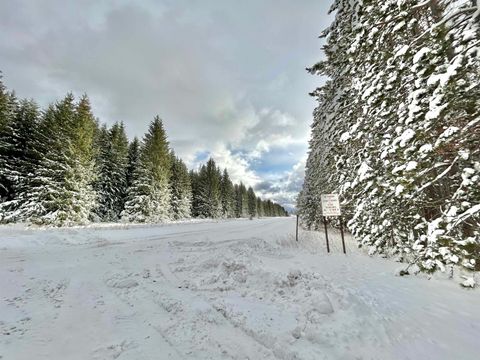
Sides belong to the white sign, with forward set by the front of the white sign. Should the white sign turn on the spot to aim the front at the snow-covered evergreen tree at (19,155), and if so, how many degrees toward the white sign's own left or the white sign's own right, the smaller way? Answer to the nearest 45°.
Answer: approximately 90° to the white sign's own right

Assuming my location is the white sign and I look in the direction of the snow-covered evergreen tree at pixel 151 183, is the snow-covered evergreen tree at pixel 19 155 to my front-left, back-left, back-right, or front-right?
front-left

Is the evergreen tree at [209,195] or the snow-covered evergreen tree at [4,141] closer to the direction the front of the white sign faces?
the snow-covered evergreen tree

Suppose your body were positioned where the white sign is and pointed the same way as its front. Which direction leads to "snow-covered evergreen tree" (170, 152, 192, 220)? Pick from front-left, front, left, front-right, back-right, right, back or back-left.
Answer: back-right

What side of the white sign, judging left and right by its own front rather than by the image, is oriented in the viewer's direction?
front

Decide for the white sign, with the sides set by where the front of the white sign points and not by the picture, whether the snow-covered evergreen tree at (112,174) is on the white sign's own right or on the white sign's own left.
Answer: on the white sign's own right

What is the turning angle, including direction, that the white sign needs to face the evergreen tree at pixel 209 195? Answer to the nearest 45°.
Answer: approximately 135° to its right

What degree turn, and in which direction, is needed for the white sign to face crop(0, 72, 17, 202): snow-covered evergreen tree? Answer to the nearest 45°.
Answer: approximately 90° to its right
